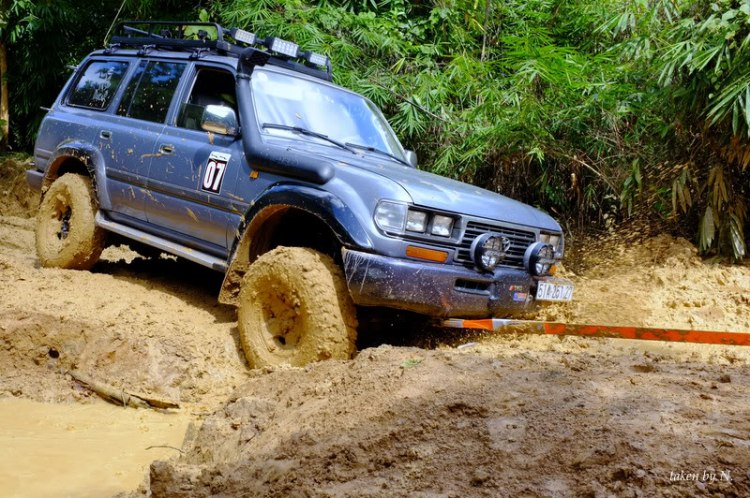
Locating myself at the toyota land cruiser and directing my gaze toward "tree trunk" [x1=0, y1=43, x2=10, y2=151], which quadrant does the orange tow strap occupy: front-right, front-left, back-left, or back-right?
back-right

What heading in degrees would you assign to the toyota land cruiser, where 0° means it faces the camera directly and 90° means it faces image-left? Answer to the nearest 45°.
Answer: approximately 315°

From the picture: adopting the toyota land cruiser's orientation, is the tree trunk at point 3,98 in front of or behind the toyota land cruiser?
behind

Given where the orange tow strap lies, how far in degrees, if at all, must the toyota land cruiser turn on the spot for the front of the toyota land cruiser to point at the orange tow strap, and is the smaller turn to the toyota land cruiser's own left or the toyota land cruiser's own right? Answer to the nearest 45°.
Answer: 0° — it already faces it

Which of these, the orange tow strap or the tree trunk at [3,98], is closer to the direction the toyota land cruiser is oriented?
the orange tow strap
